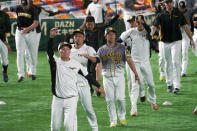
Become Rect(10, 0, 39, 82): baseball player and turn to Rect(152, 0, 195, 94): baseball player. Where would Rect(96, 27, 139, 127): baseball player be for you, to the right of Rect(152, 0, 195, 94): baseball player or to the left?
right

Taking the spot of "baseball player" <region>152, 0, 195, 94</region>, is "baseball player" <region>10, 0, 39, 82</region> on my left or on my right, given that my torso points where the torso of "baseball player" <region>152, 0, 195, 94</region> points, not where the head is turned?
on my right

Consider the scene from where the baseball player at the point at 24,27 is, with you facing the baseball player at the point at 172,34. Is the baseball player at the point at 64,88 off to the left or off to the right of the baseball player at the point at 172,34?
right

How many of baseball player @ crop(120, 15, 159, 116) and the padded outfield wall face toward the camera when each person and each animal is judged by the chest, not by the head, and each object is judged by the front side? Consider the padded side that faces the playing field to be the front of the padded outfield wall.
2

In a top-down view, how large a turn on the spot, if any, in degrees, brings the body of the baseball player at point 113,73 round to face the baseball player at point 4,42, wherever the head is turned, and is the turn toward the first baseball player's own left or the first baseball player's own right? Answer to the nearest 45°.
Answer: approximately 135° to the first baseball player's own right

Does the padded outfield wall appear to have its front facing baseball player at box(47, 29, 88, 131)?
yes

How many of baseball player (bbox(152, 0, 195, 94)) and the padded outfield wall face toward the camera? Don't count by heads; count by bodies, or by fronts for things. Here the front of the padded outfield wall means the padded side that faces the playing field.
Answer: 2

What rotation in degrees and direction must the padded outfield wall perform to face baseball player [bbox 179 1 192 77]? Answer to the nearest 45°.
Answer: approximately 45° to its left

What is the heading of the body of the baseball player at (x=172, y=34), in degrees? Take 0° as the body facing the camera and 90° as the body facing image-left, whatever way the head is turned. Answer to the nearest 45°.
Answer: approximately 0°

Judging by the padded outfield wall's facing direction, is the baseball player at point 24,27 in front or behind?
in front

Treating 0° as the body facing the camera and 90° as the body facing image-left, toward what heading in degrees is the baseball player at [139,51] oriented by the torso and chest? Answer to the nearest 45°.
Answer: approximately 0°

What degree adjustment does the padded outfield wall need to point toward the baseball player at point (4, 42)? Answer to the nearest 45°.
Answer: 0° — it already faces them

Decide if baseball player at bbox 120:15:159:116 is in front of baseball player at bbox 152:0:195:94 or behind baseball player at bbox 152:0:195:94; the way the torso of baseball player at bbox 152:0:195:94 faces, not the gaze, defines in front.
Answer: in front

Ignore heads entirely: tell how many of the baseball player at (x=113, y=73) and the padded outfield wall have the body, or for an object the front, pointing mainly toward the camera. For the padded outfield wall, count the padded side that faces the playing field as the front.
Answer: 2
